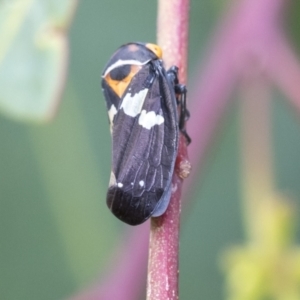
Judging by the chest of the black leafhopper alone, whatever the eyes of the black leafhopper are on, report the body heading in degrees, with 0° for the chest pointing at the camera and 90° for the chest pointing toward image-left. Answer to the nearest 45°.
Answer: approximately 225°
